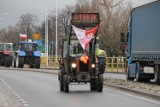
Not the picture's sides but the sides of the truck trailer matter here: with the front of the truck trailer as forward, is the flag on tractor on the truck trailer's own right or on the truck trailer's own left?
on the truck trailer's own left

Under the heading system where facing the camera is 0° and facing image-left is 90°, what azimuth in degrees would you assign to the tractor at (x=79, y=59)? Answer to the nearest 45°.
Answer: approximately 0°

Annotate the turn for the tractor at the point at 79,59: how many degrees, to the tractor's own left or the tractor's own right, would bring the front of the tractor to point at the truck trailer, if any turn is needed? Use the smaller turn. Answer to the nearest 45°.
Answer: approximately 135° to the tractor's own left

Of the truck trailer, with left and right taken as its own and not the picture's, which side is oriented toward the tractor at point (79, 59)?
left

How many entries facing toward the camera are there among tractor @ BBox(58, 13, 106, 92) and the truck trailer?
1

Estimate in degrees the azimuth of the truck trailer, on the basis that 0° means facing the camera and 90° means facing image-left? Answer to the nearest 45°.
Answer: approximately 135°
